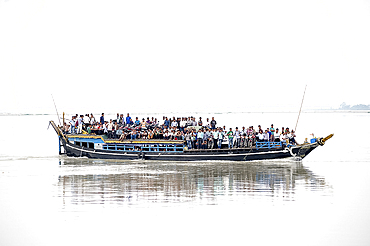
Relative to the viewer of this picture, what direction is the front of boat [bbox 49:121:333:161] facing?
facing to the right of the viewer

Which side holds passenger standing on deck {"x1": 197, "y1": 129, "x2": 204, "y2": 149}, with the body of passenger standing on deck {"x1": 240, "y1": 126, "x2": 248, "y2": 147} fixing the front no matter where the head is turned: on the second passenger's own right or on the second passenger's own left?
on the second passenger's own right

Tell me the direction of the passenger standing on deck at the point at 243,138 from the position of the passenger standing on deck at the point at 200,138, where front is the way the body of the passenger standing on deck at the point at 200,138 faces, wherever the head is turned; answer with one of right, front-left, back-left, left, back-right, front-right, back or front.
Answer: left

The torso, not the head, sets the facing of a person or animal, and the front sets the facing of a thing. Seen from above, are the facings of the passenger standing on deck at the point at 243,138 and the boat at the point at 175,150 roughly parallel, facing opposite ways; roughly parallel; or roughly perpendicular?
roughly perpendicular

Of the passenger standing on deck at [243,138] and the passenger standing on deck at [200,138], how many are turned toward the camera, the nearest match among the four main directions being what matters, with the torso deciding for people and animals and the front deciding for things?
2

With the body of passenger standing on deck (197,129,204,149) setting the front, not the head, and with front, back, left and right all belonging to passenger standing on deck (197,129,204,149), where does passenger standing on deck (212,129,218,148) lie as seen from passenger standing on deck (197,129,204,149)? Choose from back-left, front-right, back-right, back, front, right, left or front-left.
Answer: left

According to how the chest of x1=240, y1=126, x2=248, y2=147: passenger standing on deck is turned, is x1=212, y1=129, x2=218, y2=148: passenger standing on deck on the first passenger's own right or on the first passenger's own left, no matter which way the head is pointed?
on the first passenger's own right
